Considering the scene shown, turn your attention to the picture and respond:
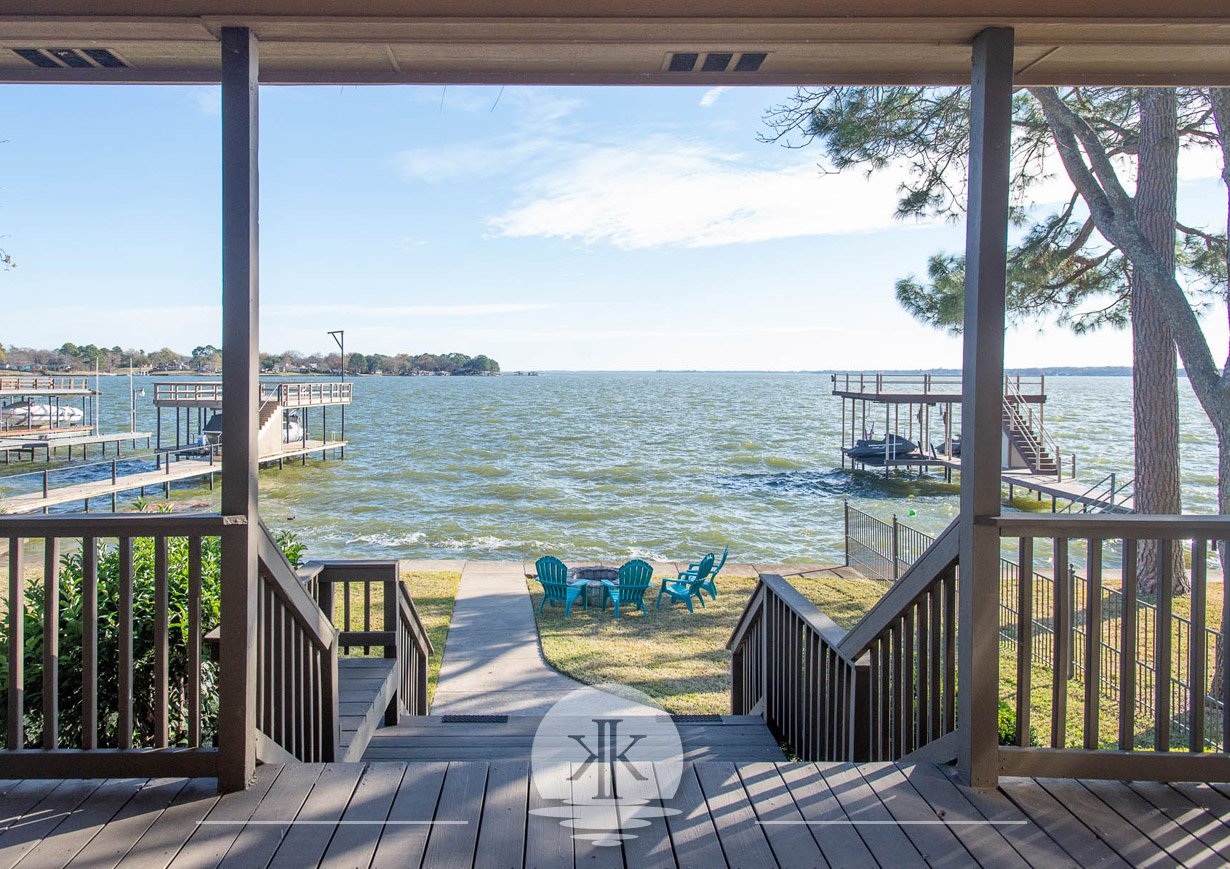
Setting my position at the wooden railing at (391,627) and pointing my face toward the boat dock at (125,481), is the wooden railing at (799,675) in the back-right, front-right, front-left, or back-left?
back-right
